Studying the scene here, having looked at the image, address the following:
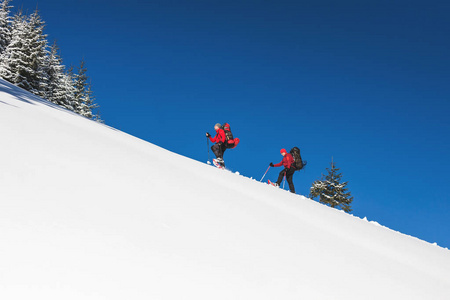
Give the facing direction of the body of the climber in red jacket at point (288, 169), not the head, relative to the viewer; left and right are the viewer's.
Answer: facing to the left of the viewer

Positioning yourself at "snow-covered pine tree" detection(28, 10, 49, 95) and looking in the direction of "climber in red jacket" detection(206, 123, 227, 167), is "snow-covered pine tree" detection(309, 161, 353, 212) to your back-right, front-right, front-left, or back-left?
front-left

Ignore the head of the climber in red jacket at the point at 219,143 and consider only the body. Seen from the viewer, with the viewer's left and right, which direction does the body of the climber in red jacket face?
facing to the left of the viewer

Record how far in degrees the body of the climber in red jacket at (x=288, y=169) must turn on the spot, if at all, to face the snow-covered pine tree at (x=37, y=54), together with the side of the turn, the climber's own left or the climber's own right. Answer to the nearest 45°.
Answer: approximately 45° to the climber's own right

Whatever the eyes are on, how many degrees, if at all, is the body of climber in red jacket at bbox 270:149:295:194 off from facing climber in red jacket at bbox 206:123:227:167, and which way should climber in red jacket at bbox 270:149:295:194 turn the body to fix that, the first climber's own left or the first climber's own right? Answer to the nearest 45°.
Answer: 0° — they already face them

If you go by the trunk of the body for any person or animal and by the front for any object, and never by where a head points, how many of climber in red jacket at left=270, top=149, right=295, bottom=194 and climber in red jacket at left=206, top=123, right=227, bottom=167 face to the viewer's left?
2

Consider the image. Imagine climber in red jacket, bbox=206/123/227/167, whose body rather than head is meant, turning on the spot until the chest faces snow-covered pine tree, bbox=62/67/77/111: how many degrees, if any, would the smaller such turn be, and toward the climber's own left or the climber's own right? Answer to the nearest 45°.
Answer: approximately 45° to the climber's own right

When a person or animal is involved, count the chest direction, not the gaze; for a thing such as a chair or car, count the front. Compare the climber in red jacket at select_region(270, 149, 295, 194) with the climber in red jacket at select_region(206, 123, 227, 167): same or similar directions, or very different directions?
same or similar directions
